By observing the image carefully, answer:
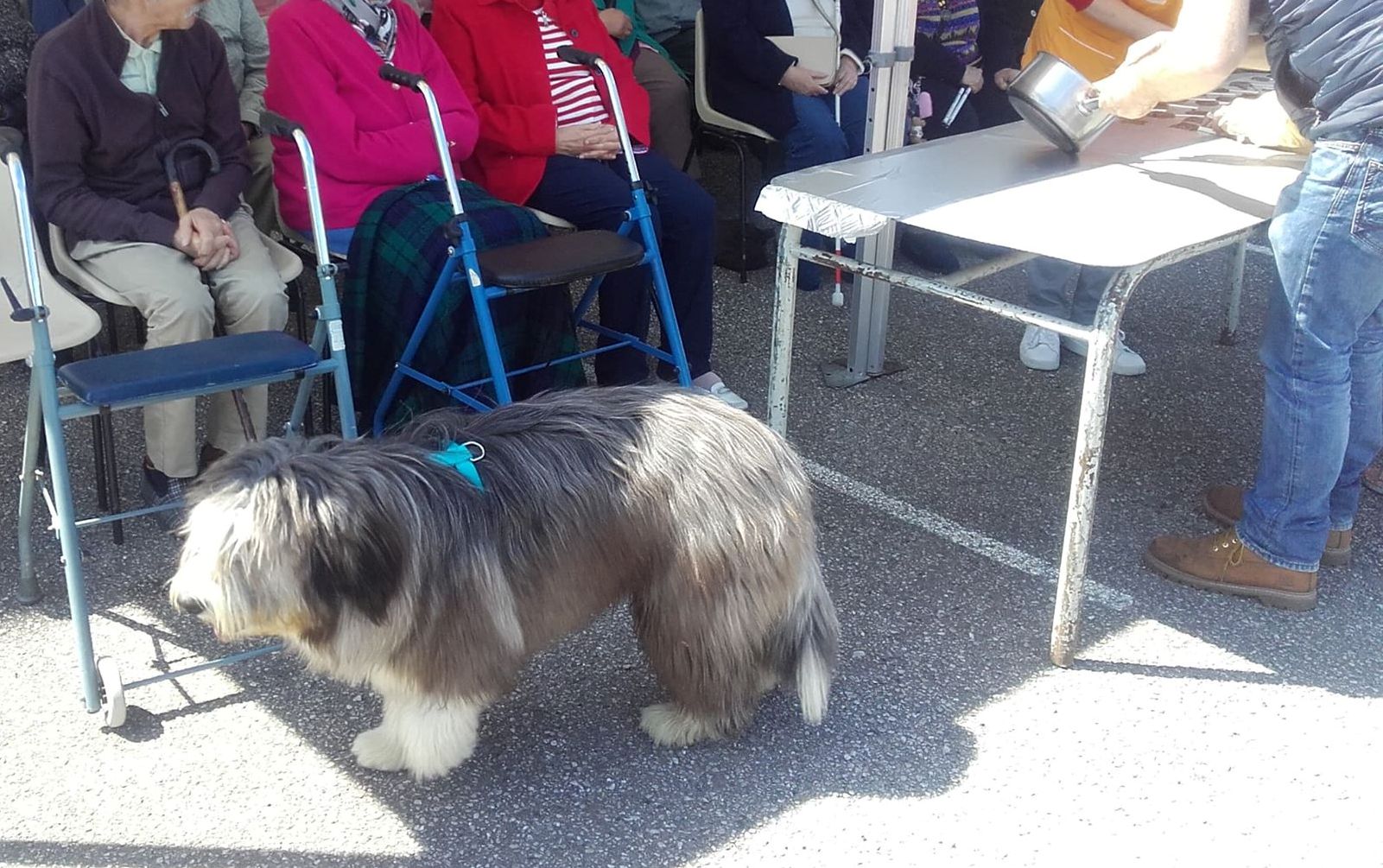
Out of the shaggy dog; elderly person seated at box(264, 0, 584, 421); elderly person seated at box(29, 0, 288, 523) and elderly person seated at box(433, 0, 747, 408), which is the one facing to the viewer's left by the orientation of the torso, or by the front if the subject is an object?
the shaggy dog

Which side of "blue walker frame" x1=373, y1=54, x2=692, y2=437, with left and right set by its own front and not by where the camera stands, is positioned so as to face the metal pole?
left

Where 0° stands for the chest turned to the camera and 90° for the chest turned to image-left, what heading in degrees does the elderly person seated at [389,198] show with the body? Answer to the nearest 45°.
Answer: approximately 315°

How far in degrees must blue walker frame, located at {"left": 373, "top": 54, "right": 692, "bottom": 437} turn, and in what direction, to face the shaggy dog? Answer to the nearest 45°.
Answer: approximately 45° to its right

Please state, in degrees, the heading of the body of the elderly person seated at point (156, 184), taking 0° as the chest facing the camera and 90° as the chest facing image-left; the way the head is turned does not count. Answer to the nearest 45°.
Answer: approximately 315°

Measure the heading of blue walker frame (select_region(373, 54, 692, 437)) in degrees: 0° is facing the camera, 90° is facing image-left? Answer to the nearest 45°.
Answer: approximately 315°

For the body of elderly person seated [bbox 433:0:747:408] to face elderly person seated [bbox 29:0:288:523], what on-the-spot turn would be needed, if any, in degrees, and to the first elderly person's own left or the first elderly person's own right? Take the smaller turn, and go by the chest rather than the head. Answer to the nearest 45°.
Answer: approximately 90° to the first elderly person's own right

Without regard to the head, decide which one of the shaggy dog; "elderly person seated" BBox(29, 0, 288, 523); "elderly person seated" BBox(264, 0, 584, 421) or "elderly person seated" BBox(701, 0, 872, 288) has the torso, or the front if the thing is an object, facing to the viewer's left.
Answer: the shaggy dog

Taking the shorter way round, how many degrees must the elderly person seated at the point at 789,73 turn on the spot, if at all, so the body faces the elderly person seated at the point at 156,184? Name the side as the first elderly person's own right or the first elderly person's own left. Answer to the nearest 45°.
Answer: approximately 90° to the first elderly person's own right

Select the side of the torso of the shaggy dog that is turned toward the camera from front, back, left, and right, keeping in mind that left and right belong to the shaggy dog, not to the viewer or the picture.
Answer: left

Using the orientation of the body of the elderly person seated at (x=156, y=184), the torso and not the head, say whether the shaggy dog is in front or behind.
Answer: in front

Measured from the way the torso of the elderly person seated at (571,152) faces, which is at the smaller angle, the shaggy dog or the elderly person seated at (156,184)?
the shaggy dog

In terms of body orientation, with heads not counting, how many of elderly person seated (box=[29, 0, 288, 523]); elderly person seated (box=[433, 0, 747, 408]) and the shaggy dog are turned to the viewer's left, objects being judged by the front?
1

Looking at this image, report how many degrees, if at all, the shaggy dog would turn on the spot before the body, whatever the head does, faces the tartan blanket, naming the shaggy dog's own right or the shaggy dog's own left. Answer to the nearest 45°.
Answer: approximately 90° to the shaggy dog's own right
